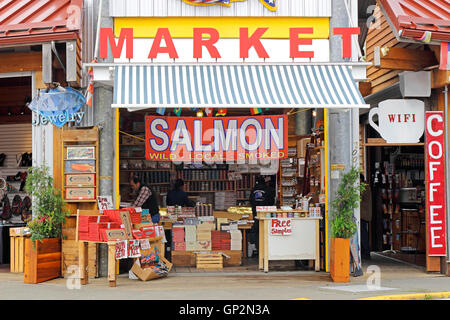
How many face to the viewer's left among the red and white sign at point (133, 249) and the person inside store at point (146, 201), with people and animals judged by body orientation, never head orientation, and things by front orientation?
1

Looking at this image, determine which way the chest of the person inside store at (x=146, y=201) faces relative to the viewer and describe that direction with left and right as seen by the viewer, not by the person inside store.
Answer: facing to the left of the viewer

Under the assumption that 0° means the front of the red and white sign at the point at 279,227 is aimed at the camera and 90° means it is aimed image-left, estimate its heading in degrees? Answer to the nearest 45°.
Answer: approximately 0°

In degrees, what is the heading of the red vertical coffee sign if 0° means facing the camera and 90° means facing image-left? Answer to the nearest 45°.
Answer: approximately 0°

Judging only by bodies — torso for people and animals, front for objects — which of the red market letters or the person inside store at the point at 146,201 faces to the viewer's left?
the person inside store

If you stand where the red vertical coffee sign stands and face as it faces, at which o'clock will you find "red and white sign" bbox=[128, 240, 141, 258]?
The red and white sign is roughly at 2 o'clock from the red vertical coffee sign.

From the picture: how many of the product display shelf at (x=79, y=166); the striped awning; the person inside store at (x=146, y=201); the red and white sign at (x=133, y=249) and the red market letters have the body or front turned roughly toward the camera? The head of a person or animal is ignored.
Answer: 4

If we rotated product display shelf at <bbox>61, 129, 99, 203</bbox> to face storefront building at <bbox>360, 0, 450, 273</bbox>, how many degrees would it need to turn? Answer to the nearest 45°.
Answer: approximately 90° to its left

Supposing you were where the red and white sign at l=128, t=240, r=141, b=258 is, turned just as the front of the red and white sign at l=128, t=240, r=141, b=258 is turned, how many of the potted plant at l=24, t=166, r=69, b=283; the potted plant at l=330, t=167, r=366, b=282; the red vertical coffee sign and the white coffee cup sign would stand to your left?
3

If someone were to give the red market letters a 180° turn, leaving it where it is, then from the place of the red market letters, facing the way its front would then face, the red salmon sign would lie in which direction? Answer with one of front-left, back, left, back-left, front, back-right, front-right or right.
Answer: front
